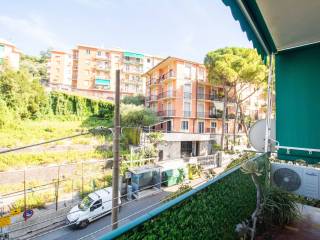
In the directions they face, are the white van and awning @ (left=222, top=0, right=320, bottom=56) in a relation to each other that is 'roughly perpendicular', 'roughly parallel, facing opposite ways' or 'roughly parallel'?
roughly perpendicular

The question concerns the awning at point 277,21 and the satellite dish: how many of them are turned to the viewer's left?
1

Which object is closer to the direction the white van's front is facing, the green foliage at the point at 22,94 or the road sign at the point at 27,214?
the road sign

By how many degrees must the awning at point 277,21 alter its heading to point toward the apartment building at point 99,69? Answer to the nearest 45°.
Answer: approximately 45° to its right

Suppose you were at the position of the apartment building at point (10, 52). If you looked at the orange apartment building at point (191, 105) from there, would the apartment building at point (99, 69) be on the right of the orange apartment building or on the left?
left

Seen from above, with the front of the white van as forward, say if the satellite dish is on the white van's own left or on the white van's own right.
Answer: on the white van's own left
